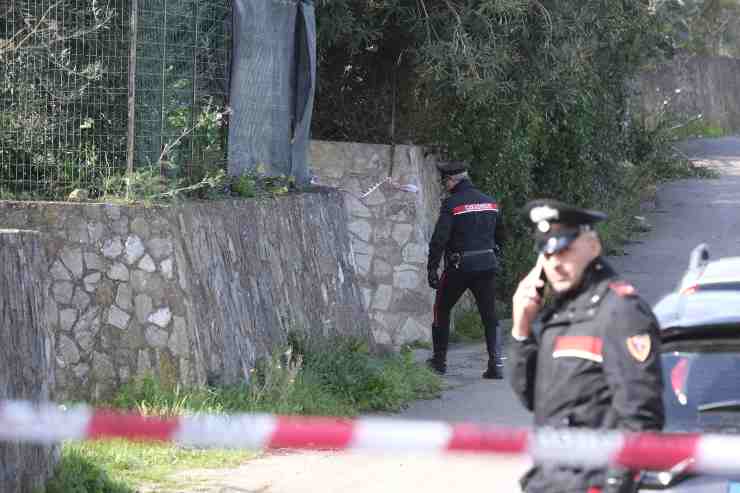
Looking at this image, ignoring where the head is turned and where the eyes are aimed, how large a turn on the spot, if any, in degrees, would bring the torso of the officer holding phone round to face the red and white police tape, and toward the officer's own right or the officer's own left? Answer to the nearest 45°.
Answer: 0° — they already face it

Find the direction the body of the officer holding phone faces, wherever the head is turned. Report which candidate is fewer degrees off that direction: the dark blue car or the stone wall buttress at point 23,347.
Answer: the stone wall buttress

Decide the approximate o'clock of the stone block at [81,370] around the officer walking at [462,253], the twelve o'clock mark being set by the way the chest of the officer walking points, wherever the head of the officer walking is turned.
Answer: The stone block is roughly at 9 o'clock from the officer walking.

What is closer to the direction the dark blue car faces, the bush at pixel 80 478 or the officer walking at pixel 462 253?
the officer walking

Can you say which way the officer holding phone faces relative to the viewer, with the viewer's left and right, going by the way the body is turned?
facing the viewer and to the left of the viewer

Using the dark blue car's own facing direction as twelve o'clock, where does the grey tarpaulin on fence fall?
The grey tarpaulin on fence is roughly at 11 o'clock from the dark blue car.

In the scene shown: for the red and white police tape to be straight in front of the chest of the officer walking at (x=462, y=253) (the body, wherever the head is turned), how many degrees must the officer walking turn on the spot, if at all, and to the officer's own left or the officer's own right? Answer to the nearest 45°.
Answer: approximately 135° to the officer's own left

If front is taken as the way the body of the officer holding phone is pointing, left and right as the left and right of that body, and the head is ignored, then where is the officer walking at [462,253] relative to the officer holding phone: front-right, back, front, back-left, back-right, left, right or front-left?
back-right

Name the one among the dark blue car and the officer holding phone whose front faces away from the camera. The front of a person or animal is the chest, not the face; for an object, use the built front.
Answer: the dark blue car

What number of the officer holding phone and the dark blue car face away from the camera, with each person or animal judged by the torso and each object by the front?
1

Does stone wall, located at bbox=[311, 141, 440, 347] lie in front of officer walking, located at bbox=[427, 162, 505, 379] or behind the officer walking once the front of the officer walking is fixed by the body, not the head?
in front

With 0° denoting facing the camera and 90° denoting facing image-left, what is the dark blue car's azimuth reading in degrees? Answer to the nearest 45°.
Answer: approximately 180°

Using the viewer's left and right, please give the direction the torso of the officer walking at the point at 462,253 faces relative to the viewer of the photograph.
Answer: facing away from the viewer and to the left of the viewer

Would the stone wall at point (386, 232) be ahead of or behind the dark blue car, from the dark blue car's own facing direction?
ahead
